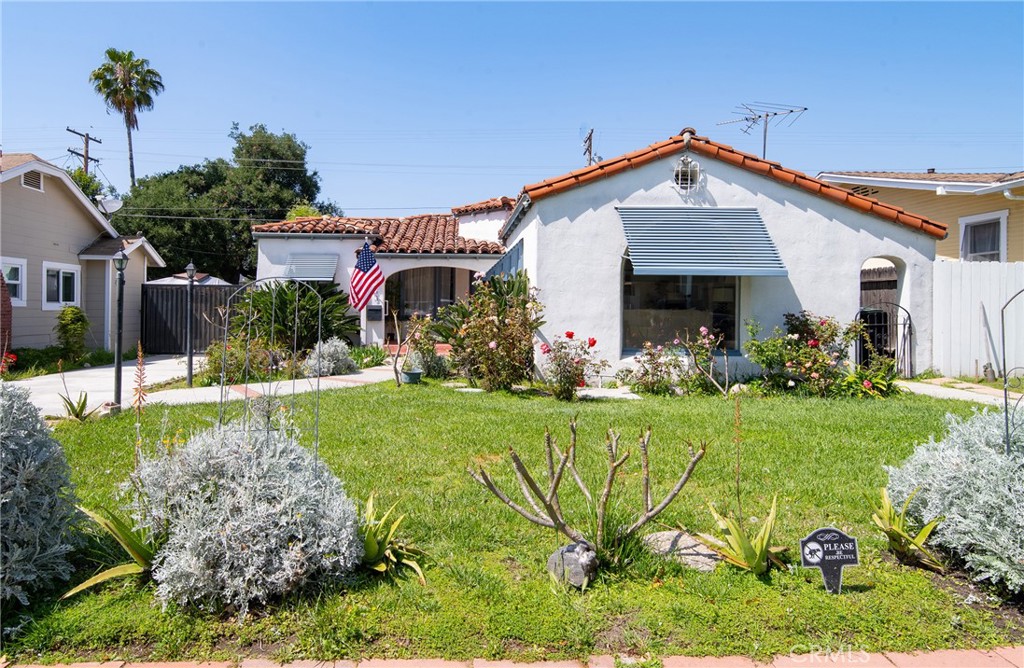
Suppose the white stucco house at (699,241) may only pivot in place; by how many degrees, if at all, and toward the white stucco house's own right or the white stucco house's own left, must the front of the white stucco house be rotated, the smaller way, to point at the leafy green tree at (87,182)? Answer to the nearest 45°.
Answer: approximately 135° to the white stucco house's own right

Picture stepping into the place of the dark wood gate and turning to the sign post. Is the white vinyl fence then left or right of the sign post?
left

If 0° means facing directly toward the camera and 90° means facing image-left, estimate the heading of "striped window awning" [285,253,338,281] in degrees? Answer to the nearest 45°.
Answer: approximately 0°

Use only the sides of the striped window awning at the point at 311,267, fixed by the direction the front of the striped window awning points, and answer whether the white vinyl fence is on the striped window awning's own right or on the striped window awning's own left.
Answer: on the striped window awning's own left

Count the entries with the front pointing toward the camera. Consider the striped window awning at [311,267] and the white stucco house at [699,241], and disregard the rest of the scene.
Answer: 2

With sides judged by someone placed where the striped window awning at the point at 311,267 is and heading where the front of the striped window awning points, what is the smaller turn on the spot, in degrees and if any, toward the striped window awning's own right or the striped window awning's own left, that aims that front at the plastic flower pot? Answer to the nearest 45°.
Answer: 0° — it already faces it

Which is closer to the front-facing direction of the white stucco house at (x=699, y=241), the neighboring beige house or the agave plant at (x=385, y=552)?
the agave plant

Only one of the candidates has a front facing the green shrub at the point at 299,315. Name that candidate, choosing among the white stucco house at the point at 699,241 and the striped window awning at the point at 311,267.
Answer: the striped window awning

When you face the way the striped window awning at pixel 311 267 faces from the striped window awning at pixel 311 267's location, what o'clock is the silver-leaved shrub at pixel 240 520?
The silver-leaved shrub is roughly at 12 o'clock from the striped window awning.

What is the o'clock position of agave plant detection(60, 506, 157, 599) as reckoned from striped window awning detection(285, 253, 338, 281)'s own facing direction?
The agave plant is roughly at 12 o'clock from the striped window awning.

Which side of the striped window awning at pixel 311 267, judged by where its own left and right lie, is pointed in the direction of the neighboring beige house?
right
